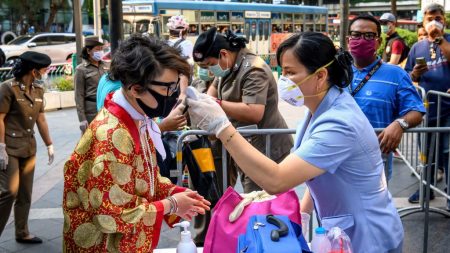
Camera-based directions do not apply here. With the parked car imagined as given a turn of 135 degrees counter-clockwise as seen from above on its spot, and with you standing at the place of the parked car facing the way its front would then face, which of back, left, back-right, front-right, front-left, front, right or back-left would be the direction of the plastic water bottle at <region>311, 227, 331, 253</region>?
front-right

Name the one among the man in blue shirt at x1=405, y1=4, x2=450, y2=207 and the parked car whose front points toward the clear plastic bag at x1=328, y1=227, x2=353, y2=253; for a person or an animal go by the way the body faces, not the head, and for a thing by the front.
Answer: the man in blue shirt

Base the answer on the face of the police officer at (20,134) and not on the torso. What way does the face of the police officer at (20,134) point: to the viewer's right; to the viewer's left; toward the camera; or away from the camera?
to the viewer's right

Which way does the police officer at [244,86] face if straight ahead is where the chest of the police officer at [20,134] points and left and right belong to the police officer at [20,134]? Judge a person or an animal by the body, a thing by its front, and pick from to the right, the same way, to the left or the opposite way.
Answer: to the right

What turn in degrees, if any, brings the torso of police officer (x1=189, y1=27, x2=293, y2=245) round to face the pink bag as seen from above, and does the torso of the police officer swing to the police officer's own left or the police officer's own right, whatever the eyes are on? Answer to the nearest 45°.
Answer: approximately 45° to the police officer's own left

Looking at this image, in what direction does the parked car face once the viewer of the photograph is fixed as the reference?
facing to the left of the viewer

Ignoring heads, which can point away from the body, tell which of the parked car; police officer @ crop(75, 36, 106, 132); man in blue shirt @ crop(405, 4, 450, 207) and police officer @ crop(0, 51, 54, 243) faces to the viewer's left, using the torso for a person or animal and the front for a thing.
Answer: the parked car

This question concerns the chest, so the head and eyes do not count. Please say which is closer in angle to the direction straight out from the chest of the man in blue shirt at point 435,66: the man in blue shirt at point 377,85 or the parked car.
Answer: the man in blue shirt

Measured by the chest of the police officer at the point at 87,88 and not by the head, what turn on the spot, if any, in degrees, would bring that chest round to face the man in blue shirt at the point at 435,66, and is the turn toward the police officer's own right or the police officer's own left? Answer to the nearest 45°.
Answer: approximately 45° to the police officer's own left

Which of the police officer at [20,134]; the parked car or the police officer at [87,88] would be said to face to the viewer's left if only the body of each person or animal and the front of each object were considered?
the parked car
